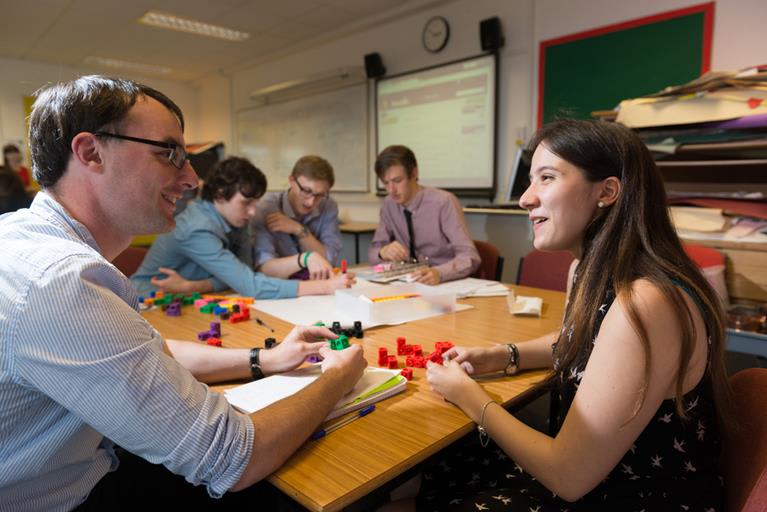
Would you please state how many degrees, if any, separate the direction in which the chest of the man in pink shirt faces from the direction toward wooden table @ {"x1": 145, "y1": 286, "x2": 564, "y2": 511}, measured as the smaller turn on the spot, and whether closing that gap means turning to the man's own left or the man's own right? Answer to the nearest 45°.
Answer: approximately 45° to the man's own left

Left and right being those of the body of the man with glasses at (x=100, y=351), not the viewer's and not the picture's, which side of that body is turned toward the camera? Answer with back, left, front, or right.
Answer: right

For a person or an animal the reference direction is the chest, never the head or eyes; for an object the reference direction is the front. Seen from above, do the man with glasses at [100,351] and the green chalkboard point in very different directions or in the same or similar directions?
very different directions

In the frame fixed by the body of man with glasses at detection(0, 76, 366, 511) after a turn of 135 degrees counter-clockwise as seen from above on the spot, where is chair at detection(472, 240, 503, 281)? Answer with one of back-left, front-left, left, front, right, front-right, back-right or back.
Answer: right

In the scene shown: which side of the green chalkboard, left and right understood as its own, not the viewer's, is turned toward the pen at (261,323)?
front

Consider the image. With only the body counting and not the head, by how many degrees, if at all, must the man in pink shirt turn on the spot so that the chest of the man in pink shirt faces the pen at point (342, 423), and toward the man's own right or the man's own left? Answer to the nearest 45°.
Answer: approximately 45° to the man's own left

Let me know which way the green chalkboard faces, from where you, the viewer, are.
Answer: facing the viewer and to the left of the viewer

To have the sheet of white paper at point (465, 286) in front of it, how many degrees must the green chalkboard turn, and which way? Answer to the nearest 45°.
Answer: approximately 45° to its left

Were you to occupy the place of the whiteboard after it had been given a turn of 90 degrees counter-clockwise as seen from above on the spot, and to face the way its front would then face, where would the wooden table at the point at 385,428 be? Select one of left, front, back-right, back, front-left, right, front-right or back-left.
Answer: front-right

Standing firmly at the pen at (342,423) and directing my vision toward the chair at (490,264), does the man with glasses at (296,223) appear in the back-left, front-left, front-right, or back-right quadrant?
front-left

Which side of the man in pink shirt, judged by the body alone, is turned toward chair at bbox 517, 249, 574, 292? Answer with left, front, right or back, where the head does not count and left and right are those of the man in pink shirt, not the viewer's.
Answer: left

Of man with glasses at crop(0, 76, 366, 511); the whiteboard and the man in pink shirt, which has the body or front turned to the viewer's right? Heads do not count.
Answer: the man with glasses

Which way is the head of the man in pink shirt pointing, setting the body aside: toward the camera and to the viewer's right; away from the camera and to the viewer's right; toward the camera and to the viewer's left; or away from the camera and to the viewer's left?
toward the camera and to the viewer's left

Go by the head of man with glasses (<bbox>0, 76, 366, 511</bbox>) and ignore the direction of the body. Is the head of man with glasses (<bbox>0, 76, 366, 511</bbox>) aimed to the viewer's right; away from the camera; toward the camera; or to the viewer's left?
to the viewer's right

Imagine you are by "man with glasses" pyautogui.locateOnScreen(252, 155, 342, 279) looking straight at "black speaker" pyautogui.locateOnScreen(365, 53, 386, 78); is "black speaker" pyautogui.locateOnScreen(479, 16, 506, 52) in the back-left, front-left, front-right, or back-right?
front-right

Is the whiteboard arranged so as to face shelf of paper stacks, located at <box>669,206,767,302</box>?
no

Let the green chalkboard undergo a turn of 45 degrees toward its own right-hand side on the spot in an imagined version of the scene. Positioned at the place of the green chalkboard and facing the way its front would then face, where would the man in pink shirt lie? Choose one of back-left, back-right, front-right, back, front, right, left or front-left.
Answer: front-left

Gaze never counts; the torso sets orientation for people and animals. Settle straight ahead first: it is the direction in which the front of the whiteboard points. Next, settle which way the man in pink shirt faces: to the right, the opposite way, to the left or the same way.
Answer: the same way
